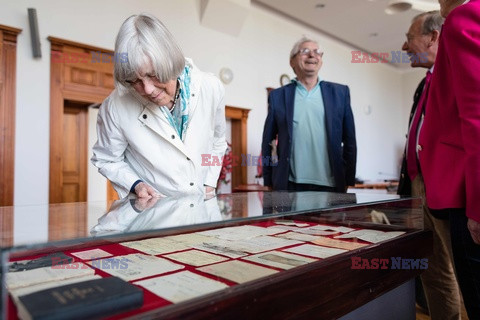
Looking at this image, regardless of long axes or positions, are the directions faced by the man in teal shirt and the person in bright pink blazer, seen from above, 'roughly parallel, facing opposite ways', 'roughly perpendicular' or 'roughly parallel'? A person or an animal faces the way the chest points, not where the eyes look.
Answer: roughly perpendicular

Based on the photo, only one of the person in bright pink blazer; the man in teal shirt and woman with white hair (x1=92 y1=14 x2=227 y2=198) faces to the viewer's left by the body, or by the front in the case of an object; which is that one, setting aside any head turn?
the person in bright pink blazer

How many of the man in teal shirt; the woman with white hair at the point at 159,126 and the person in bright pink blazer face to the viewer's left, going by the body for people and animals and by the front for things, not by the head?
1

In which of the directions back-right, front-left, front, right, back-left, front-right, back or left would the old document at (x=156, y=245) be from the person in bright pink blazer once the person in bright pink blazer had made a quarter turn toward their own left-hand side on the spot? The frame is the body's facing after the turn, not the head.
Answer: front-right

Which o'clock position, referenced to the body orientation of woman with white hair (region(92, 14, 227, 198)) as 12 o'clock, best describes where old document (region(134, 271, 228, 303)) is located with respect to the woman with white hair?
The old document is roughly at 12 o'clock from the woman with white hair.

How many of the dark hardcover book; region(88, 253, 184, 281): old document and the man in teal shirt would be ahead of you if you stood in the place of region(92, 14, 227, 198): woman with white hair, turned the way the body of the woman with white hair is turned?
2

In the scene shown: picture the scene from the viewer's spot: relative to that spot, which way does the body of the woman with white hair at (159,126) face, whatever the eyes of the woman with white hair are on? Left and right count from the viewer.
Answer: facing the viewer

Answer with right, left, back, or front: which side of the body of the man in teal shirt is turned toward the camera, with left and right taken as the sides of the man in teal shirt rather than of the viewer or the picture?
front

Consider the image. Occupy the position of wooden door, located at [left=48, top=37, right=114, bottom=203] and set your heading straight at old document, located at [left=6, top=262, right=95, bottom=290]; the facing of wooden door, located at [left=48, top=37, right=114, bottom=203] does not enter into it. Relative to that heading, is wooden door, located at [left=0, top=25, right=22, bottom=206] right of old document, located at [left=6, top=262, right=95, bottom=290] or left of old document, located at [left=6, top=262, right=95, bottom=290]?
right

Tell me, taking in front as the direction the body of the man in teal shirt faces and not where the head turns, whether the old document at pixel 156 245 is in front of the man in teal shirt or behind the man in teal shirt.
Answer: in front

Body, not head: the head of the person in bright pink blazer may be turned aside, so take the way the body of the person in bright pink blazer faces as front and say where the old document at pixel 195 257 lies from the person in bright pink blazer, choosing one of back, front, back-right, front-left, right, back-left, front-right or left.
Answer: front-left

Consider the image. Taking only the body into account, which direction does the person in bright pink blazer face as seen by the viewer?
to the viewer's left

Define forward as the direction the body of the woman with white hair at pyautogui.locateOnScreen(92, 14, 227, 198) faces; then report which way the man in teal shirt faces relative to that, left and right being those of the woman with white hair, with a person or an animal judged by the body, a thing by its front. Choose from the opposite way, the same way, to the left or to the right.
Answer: the same way

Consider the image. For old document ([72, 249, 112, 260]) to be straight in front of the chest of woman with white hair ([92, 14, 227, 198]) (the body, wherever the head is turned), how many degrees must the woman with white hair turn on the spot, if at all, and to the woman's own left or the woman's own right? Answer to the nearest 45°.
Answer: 0° — they already face it

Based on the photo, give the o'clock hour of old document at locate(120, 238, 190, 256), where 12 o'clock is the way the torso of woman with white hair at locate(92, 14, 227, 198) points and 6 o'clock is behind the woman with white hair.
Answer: The old document is roughly at 12 o'clock from the woman with white hair.

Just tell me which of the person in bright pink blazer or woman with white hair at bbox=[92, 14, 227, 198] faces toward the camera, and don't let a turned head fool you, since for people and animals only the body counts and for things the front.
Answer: the woman with white hair

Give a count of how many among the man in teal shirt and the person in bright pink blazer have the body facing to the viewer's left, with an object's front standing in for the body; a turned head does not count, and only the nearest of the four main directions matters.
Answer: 1
